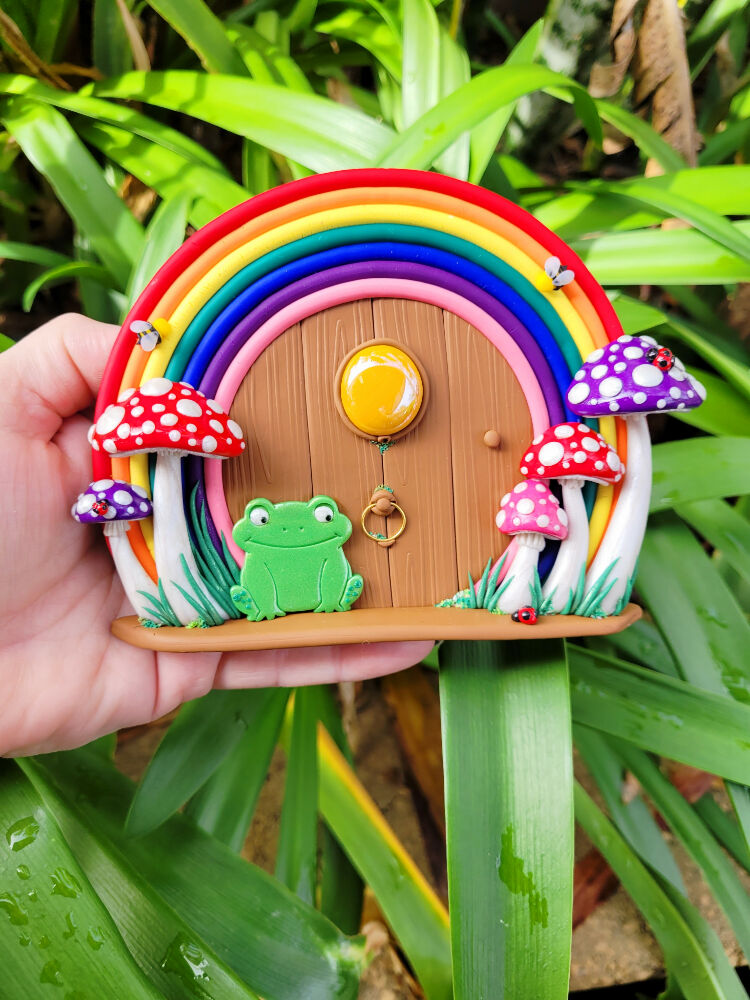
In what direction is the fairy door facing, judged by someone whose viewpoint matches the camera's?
facing the viewer
